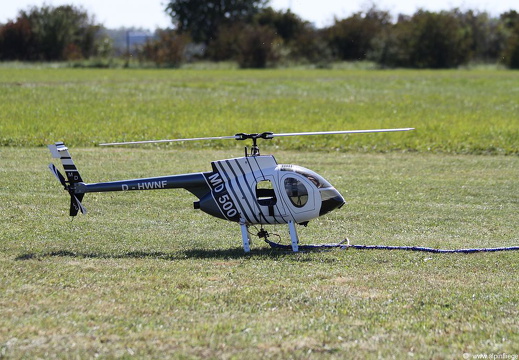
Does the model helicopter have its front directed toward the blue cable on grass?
yes

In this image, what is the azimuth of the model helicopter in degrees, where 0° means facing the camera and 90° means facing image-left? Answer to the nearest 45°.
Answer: approximately 270°
